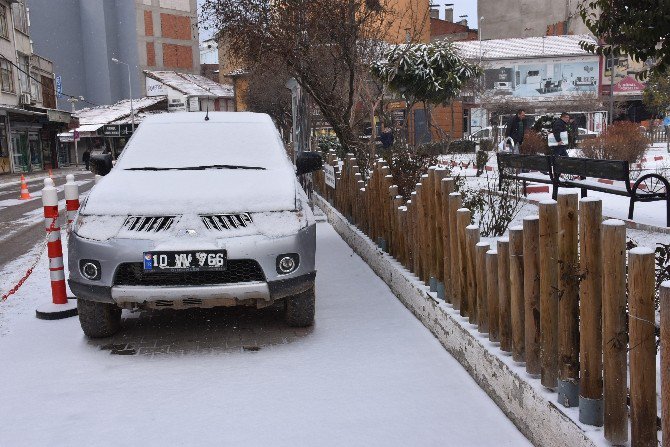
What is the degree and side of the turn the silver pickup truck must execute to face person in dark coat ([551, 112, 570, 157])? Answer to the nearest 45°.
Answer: approximately 135° to its left

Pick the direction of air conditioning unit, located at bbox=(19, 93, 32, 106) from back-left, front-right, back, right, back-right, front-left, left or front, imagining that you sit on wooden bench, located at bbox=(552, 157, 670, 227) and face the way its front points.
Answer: left

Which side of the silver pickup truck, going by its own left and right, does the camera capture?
front

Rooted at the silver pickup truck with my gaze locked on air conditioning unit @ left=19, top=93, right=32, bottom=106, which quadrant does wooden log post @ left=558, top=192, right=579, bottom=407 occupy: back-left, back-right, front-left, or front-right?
back-right

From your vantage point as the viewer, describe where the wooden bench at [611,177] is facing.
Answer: facing away from the viewer and to the right of the viewer

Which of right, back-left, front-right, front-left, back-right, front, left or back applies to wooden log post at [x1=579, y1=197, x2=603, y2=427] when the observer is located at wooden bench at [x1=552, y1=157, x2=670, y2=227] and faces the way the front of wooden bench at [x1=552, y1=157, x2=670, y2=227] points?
back-right

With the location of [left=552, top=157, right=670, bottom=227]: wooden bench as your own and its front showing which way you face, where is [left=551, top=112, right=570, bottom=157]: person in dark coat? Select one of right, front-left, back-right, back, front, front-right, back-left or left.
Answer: front-left

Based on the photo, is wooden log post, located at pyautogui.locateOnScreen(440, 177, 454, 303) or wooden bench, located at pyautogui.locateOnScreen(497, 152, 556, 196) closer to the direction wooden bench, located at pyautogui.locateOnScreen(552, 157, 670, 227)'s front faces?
the wooden bench

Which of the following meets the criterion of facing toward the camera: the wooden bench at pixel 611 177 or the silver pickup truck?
the silver pickup truck

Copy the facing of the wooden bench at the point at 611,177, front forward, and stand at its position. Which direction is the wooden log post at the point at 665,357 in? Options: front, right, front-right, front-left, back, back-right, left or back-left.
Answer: back-right

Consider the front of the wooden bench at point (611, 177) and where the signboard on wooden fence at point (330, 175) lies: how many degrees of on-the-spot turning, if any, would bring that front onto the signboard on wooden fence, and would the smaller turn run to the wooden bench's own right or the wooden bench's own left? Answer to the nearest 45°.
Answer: approximately 135° to the wooden bench's own left

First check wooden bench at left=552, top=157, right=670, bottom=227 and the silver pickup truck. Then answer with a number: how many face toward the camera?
1

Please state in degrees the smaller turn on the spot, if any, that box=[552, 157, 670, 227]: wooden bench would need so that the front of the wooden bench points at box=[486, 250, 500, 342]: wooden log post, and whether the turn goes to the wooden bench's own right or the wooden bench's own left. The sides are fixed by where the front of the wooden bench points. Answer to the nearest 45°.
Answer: approximately 135° to the wooden bench's own right

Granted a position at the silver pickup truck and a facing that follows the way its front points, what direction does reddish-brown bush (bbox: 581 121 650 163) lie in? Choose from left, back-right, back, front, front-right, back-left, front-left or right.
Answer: back-left
